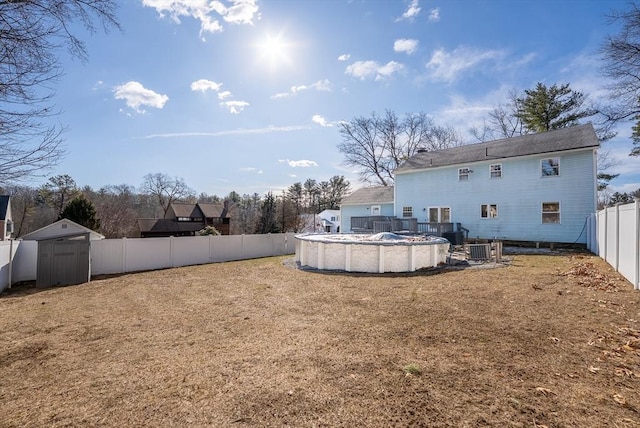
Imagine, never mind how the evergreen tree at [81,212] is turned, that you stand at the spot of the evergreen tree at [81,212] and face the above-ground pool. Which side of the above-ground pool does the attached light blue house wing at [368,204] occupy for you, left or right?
left

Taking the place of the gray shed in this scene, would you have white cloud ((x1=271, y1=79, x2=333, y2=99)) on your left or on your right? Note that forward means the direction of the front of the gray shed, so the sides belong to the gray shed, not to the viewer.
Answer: on your left

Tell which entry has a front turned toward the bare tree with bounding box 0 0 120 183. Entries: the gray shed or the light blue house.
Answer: the gray shed

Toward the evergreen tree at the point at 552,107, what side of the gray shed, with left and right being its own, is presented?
left

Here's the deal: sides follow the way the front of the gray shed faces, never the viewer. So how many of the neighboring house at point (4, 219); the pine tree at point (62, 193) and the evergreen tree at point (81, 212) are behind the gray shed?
3

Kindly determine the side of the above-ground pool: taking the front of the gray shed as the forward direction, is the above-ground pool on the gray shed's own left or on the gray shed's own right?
on the gray shed's own left

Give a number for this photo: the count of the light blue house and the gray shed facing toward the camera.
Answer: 1

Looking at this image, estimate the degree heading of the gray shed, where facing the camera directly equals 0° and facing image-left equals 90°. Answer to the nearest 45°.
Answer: approximately 0°

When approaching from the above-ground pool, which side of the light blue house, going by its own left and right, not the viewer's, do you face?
back
